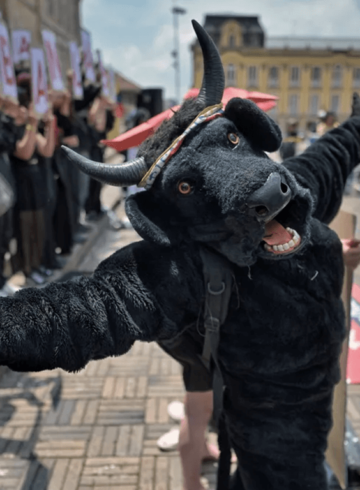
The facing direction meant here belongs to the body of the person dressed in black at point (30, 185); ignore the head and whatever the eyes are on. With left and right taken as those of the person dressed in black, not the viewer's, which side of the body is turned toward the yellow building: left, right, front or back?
left

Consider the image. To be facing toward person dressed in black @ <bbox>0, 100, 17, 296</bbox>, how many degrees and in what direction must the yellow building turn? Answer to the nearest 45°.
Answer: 0° — it already faces them

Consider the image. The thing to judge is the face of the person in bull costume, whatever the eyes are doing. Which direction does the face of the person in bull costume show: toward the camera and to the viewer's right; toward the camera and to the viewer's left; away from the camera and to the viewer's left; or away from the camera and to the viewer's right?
toward the camera and to the viewer's right

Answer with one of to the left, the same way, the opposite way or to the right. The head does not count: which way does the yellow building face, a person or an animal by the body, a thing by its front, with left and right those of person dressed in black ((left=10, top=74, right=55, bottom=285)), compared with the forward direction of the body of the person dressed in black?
to the right

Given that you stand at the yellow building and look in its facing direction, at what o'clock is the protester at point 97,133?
The protester is roughly at 12 o'clock from the yellow building.

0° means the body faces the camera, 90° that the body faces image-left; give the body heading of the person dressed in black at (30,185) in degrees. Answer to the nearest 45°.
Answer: approximately 315°

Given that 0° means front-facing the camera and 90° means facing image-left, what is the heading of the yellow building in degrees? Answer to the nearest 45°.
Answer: approximately 0°
